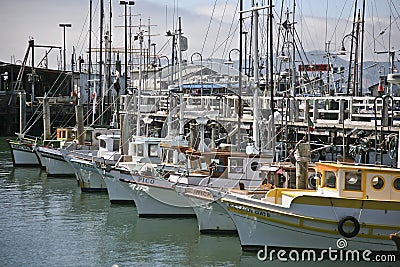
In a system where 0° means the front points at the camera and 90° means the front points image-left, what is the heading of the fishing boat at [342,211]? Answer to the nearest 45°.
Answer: approximately 90°

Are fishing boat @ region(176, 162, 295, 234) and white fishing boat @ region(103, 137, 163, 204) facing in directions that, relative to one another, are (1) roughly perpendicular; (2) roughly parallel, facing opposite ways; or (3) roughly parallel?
roughly parallel

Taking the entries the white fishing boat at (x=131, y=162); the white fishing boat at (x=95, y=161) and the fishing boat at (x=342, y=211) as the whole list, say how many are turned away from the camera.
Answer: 0

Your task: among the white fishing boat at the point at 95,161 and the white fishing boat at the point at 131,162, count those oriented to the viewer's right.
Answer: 0

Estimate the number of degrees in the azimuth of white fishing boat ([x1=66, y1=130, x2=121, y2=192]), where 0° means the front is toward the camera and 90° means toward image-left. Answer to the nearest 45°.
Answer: approximately 45°

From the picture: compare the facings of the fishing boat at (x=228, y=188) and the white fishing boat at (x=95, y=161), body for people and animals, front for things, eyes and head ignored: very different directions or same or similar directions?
same or similar directions

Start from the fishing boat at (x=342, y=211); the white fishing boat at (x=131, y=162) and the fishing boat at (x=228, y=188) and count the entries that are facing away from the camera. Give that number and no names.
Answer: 0

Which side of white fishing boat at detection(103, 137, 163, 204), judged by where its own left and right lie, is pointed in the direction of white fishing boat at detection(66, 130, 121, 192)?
right
